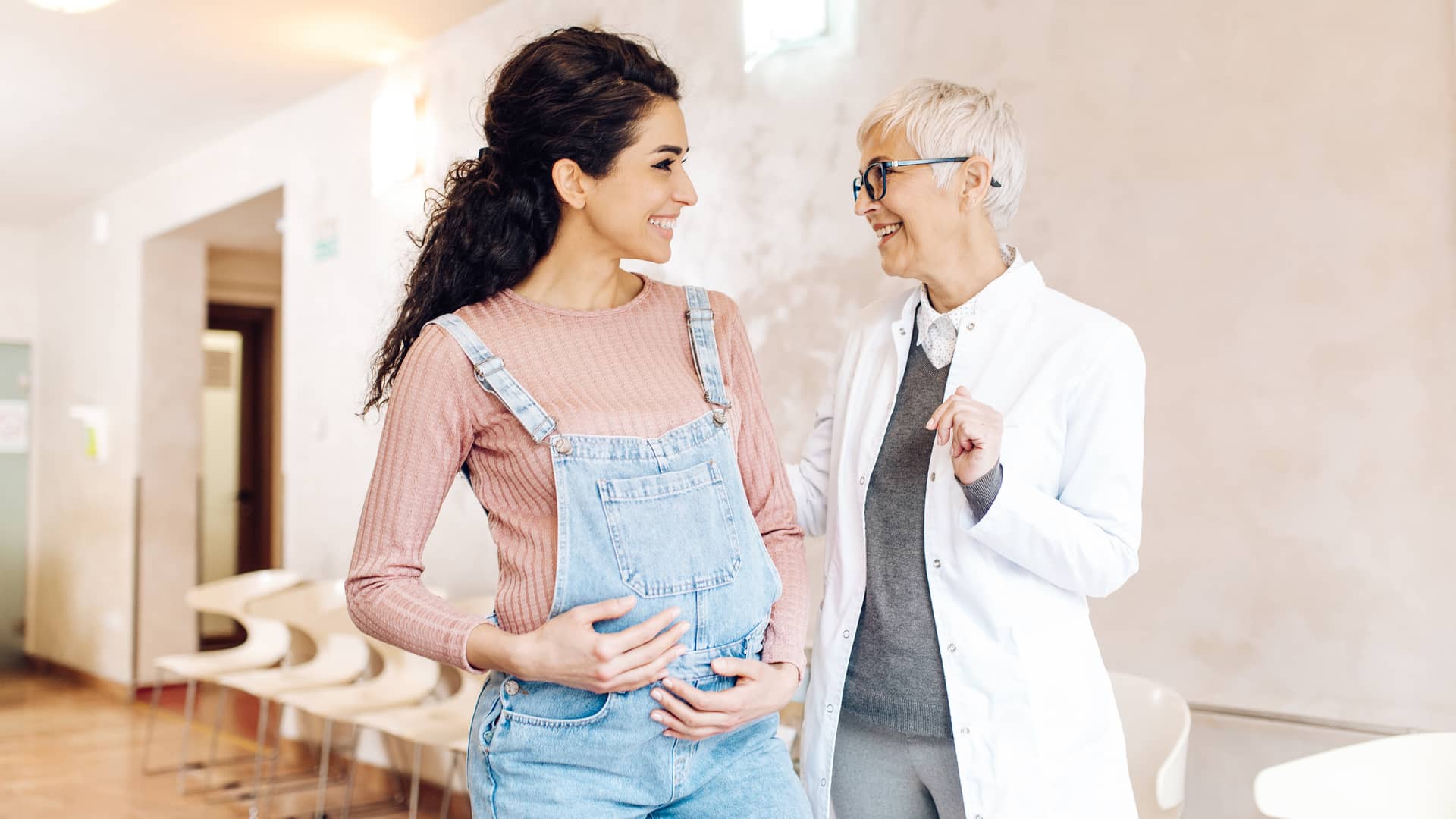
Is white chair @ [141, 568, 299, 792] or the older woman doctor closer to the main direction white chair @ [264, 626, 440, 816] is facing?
the older woman doctor

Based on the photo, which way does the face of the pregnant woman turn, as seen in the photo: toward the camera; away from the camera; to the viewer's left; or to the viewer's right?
to the viewer's right

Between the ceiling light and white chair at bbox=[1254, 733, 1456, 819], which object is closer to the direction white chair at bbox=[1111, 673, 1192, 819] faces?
the ceiling light

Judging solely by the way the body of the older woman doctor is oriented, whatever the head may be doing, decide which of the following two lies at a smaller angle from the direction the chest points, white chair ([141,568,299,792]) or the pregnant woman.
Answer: the pregnant woman

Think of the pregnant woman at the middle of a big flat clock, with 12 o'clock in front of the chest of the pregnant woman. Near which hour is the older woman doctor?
The older woman doctor is roughly at 10 o'clock from the pregnant woman.
